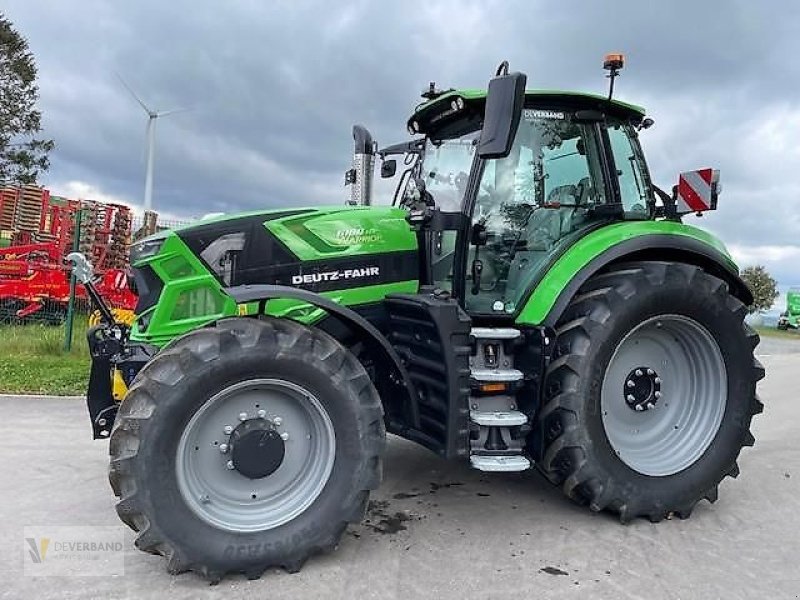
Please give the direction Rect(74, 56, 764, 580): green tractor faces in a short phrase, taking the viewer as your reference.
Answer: facing the viewer and to the left of the viewer

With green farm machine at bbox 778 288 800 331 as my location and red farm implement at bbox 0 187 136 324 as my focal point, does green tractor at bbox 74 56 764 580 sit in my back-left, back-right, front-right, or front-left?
front-left

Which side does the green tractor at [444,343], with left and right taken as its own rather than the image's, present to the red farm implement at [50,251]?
right

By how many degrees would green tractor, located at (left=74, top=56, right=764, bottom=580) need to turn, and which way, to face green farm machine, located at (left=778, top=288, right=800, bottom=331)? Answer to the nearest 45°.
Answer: approximately 180°
